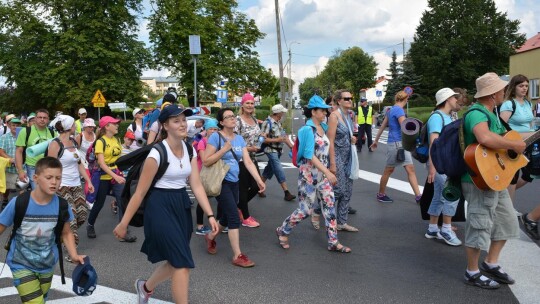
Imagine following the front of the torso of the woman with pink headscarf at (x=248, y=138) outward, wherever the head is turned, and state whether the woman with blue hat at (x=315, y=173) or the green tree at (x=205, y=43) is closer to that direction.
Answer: the woman with blue hat

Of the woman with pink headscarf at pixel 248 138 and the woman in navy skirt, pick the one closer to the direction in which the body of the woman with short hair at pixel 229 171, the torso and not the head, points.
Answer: the woman in navy skirt

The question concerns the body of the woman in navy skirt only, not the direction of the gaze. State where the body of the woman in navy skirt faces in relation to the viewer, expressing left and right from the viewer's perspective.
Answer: facing the viewer and to the right of the viewer

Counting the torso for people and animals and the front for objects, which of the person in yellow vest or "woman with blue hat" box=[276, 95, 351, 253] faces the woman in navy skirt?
the person in yellow vest

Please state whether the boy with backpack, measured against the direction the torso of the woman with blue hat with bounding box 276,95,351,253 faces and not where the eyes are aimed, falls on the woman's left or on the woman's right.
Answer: on the woman's right

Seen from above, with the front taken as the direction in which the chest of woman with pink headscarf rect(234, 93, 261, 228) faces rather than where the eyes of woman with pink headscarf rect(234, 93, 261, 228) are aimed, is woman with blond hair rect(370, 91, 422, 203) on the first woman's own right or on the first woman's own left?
on the first woman's own left

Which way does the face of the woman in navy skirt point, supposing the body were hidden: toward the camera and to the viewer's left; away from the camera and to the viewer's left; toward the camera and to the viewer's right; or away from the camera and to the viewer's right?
toward the camera and to the viewer's right

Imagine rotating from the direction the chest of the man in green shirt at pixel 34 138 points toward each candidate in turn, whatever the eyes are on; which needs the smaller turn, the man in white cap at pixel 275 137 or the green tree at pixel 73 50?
the man in white cap

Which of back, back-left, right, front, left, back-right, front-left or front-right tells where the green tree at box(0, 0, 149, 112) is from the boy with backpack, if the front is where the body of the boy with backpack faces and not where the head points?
back-left

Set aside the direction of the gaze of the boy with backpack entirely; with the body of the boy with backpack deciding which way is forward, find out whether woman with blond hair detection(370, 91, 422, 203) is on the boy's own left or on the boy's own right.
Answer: on the boy's own left

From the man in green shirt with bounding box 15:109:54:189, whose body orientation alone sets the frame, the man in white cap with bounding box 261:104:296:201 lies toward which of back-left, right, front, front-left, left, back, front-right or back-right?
front-left

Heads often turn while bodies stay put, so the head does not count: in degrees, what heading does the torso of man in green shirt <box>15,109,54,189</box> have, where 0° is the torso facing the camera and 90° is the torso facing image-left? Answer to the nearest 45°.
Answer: approximately 315°
